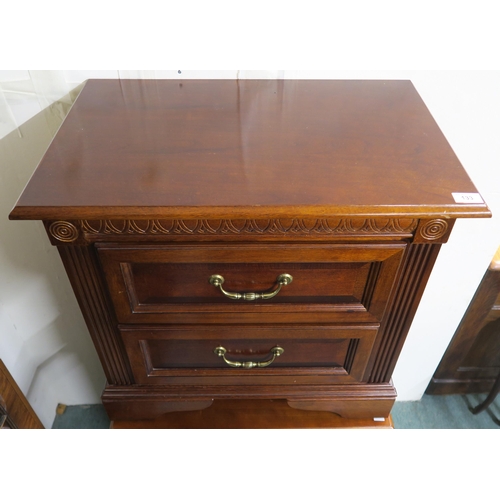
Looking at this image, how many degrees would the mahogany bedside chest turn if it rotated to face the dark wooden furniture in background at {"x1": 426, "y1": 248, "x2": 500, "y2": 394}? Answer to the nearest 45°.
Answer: approximately 135° to its left

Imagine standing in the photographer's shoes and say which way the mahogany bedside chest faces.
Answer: facing the viewer

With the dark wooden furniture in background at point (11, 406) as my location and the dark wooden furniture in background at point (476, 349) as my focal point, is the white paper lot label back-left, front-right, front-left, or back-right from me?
front-right
